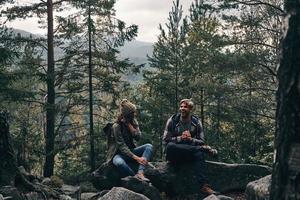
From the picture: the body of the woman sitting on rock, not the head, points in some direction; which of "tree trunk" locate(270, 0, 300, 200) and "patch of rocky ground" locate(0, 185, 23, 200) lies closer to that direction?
the tree trunk

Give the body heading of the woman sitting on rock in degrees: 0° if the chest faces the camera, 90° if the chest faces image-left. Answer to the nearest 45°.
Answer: approximately 315°

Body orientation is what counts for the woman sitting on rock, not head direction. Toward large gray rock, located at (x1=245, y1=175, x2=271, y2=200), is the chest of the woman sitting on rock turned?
yes

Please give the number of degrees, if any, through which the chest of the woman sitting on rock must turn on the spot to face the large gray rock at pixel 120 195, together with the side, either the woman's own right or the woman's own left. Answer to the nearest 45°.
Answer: approximately 45° to the woman's own right

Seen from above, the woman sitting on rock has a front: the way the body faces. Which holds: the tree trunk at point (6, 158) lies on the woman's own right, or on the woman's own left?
on the woman's own right

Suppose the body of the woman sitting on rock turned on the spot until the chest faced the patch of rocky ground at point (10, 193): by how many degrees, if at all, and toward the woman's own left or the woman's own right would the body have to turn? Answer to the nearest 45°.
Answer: approximately 90° to the woman's own right

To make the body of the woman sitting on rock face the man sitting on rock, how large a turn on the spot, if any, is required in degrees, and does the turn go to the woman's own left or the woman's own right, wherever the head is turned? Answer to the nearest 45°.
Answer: approximately 45° to the woman's own left
